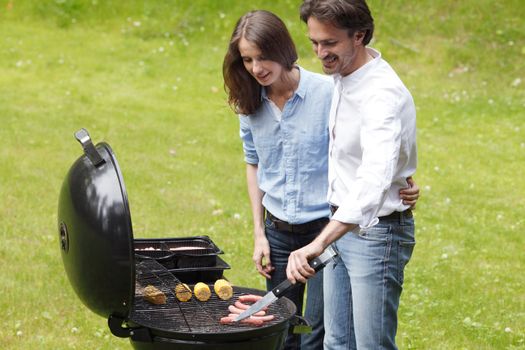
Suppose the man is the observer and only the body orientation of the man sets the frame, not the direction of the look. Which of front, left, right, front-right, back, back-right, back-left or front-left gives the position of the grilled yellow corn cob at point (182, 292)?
front-right

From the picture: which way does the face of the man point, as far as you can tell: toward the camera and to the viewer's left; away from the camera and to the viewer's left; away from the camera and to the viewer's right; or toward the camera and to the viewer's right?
toward the camera and to the viewer's left

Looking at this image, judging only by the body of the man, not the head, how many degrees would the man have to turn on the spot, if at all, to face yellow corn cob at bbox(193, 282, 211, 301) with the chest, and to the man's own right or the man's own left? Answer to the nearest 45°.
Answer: approximately 45° to the man's own right

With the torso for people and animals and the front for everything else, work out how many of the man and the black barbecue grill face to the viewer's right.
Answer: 1

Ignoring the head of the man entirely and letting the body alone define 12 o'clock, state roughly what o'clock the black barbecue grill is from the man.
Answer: The black barbecue grill is roughly at 1 o'clock from the man.

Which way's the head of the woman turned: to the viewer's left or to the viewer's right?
to the viewer's left

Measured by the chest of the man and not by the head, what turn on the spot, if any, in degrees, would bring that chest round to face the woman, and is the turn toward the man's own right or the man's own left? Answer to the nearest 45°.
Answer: approximately 90° to the man's own right

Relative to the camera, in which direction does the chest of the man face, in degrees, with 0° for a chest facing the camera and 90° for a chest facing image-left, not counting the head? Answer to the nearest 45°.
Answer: approximately 45°

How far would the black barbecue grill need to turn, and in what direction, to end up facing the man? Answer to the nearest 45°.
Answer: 0° — it already faces them

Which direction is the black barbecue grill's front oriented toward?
to the viewer's right
